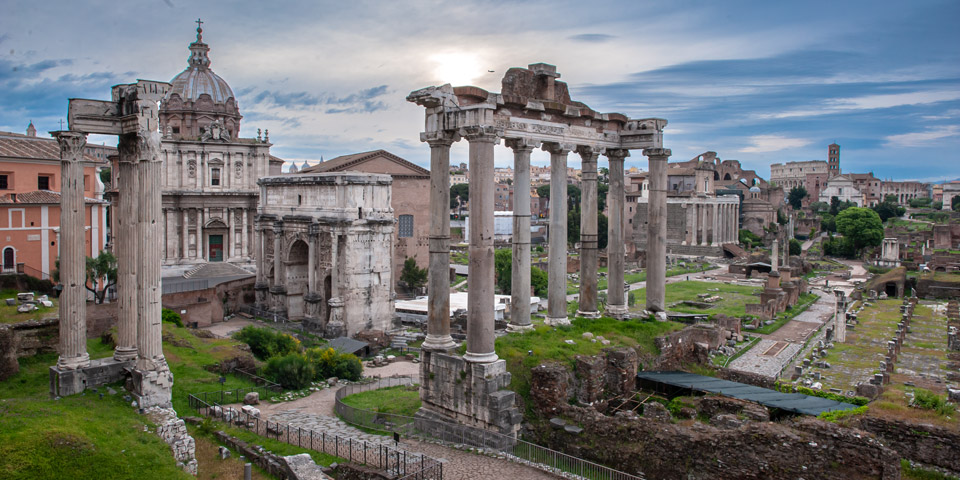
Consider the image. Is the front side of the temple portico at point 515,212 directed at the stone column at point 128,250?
no

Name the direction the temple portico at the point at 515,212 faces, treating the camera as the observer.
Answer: facing away from the viewer and to the left of the viewer

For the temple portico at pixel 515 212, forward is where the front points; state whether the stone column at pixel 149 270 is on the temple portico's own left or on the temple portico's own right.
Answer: on the temple portico's own left

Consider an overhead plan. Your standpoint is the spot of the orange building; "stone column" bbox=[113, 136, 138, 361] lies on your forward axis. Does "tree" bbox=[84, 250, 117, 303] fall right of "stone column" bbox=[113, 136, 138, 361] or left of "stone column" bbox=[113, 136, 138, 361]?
left

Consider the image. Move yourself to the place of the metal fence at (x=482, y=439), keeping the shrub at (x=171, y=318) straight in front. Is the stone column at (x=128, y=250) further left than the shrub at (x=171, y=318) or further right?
left

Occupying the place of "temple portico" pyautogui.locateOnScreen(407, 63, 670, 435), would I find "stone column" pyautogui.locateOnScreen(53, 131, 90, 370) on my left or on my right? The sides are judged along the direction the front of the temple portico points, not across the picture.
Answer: on my left

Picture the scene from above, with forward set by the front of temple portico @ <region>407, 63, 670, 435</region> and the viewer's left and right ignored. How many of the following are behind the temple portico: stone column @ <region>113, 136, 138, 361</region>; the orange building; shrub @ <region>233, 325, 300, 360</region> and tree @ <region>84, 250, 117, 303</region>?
0

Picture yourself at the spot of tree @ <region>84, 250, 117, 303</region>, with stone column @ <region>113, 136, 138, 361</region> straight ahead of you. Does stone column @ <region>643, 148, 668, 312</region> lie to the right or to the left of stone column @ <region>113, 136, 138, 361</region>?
left
